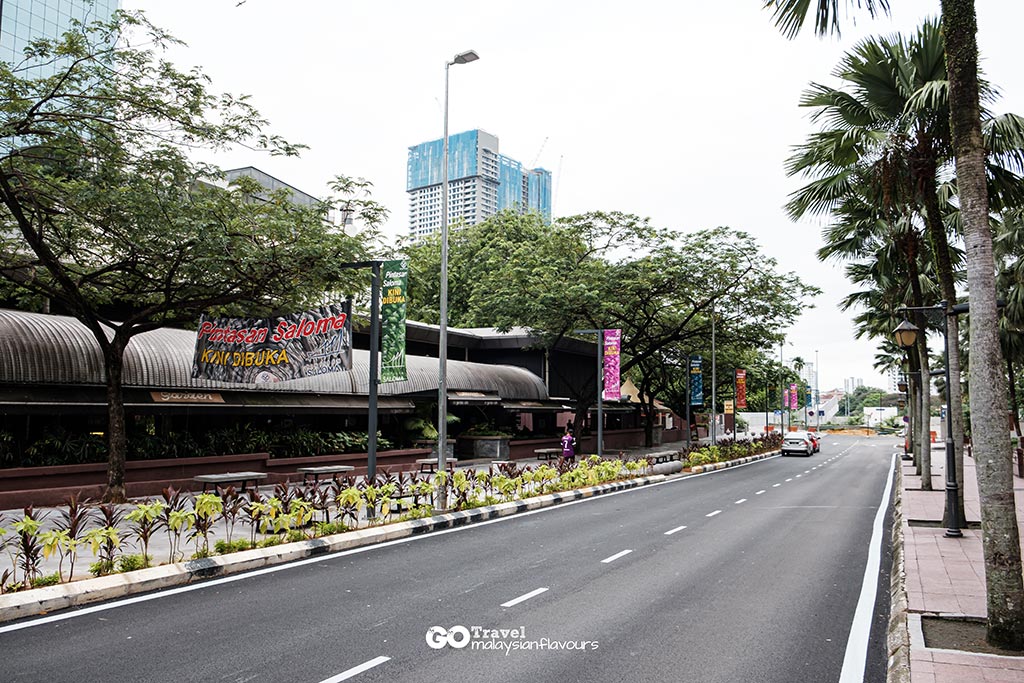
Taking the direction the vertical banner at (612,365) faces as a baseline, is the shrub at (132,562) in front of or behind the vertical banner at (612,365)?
in front

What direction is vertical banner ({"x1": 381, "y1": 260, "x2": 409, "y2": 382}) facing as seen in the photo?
toward the camera

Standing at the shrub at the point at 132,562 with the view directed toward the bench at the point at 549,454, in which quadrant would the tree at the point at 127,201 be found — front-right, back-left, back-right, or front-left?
front-left

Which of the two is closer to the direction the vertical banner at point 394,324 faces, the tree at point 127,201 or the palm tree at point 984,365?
the palm tree

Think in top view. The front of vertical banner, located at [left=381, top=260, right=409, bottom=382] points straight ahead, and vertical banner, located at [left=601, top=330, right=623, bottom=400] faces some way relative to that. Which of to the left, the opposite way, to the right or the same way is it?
the same way

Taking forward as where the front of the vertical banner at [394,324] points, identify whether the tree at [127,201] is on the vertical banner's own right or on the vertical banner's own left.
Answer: on the vertical banner's own right

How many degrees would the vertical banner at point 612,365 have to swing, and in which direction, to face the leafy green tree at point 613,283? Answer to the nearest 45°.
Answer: approximately 180°

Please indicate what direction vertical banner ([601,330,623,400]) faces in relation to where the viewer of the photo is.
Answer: facing the viewer

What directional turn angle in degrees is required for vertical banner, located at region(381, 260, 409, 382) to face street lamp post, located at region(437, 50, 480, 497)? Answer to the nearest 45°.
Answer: approximately 135° to its left

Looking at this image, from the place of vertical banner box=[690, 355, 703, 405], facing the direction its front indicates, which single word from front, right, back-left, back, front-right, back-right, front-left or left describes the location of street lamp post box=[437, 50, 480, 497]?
front

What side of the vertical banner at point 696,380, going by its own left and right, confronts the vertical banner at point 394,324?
front

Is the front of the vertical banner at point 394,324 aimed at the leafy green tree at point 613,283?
no

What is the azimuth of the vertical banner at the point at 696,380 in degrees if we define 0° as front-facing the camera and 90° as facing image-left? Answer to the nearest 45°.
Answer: approximately 0°

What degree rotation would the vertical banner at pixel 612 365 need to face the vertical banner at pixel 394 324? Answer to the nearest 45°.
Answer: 0° — it already faces it

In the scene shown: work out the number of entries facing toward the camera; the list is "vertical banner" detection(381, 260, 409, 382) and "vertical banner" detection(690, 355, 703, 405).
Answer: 2

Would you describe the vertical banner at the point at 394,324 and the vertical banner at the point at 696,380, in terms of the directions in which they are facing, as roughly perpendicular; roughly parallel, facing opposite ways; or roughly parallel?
roughly parallel

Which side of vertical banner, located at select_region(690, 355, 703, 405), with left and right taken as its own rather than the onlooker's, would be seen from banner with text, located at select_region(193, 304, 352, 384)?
front
